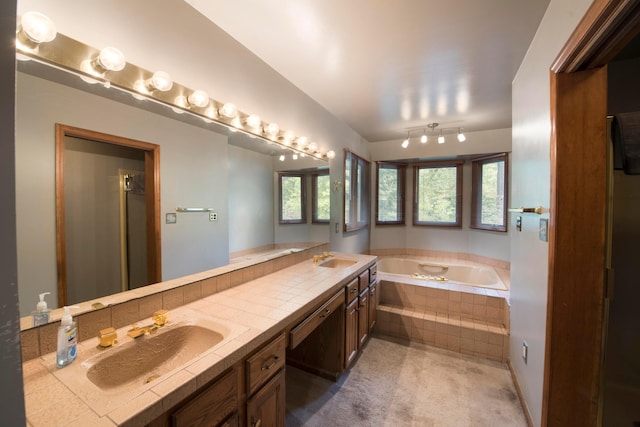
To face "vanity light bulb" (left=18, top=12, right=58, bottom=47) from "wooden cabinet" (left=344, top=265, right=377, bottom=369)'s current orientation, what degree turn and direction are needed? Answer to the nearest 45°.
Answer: approximately 135° to its right

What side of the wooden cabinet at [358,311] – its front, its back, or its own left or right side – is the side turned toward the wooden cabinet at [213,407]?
right

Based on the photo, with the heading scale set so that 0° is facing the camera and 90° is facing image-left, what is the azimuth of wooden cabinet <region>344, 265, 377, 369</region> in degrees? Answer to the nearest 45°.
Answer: approximately 270°

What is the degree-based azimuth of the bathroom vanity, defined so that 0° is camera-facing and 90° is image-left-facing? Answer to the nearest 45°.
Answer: approximately 315°
